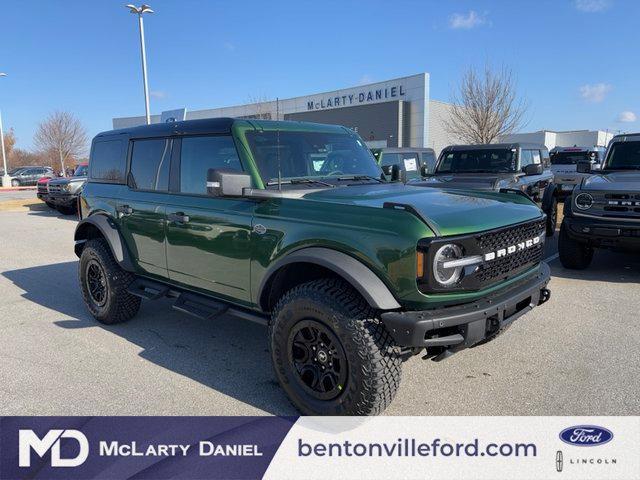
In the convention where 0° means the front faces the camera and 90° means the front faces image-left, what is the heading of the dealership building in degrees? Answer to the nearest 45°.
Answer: approximately 45°

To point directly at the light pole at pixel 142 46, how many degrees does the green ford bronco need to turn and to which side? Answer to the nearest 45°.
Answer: approximately 135° to its left

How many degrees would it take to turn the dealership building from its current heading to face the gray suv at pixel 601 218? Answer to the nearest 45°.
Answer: approximately 45° to its left

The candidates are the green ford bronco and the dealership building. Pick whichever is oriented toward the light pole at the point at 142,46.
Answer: the dealership building

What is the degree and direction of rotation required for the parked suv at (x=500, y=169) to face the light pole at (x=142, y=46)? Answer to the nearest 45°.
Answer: approximately 90° to its right

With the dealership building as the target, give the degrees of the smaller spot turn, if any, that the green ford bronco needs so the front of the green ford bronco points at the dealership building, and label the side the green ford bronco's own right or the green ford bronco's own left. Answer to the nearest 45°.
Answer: approximately 135° to the green ford bronco's own left

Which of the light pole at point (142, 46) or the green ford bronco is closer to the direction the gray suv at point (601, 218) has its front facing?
the green ford bronco

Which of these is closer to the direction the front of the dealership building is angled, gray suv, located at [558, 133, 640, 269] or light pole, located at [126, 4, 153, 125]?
the light pole

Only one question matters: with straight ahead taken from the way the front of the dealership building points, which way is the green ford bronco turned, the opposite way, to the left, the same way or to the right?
to the left

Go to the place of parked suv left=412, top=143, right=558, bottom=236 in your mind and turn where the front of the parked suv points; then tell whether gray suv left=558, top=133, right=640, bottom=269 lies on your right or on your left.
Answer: on your left
